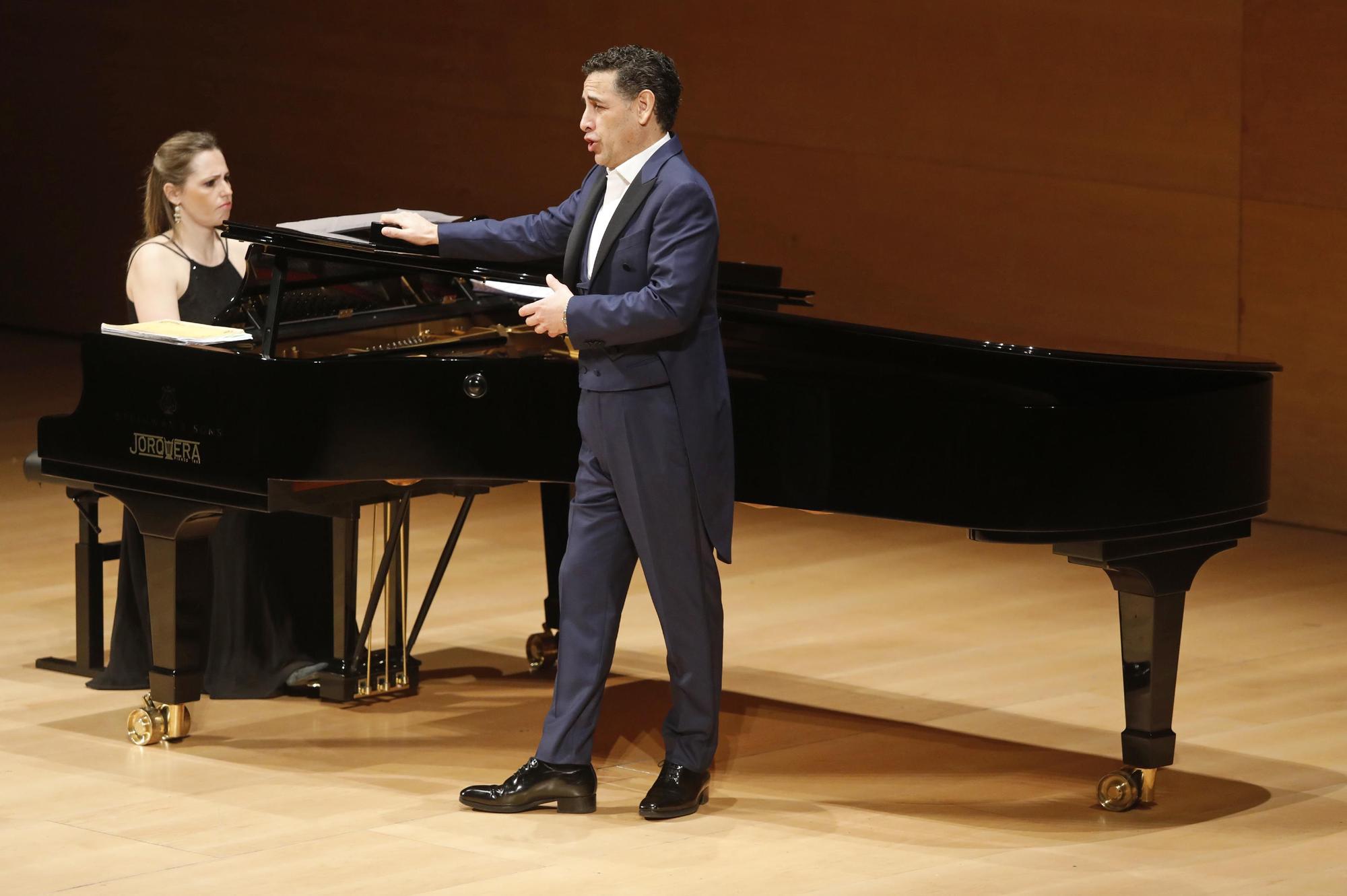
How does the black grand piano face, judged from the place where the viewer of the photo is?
facing away from the viewer and to the left of the viewer

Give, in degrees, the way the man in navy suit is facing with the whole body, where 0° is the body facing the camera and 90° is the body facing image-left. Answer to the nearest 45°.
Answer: approximately 45°

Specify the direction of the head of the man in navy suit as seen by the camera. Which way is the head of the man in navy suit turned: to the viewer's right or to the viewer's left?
to the viewer's left

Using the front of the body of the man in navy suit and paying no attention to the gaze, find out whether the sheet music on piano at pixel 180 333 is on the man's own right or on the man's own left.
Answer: on the man's own right
